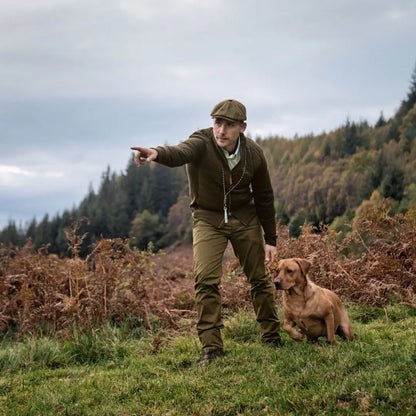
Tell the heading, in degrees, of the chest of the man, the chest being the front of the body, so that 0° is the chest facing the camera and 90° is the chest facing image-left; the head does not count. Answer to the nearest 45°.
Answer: approximately 0°
